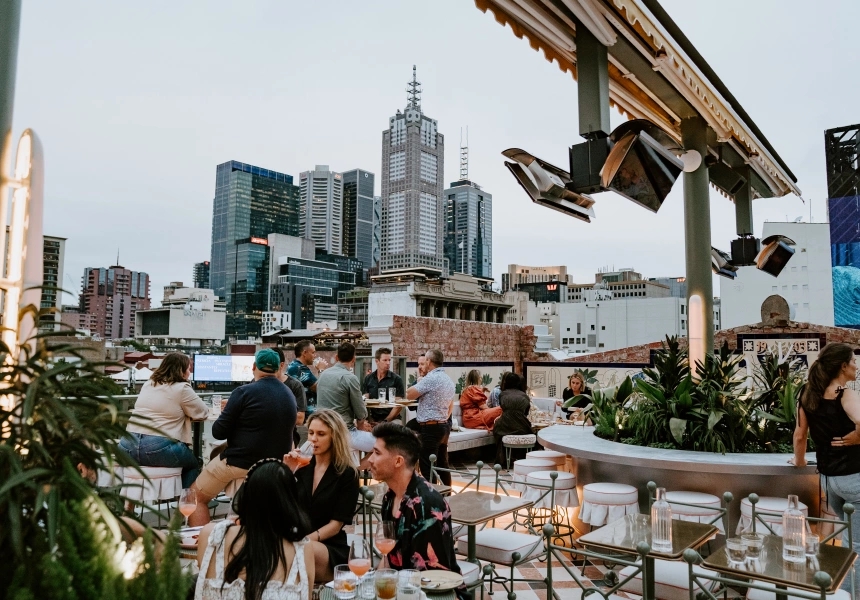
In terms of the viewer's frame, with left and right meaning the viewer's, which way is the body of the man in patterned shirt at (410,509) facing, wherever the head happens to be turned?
facing to the left of the viewer

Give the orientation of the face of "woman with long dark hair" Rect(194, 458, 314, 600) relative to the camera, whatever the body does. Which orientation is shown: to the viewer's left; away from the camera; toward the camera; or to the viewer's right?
away from the camera

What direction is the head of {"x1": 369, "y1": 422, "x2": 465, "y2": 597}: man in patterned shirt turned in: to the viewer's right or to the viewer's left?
to the viewer's left

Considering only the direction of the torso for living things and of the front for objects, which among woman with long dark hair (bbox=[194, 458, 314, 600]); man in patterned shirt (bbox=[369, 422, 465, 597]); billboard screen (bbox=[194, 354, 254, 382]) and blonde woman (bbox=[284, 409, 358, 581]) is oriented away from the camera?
the woman with long dark hair

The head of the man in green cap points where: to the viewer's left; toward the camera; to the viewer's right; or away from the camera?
away from the camera

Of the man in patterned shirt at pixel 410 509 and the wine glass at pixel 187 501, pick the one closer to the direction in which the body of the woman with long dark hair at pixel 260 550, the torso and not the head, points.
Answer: the wine glass

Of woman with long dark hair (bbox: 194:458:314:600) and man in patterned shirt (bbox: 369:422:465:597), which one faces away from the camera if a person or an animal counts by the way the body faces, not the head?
the woman with long dark hair

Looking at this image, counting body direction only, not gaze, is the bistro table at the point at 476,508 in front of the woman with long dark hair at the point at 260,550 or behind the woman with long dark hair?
in front

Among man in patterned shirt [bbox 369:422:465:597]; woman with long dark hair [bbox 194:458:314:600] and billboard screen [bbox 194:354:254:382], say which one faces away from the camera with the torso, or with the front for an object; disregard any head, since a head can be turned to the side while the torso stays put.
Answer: the woman with long dark hair

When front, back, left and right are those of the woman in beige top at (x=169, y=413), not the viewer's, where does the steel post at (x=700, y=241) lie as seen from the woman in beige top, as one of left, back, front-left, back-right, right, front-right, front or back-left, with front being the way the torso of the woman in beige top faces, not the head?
front-right

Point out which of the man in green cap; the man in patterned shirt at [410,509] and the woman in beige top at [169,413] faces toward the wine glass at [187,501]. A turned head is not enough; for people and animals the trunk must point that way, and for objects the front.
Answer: the man in patterned shirt

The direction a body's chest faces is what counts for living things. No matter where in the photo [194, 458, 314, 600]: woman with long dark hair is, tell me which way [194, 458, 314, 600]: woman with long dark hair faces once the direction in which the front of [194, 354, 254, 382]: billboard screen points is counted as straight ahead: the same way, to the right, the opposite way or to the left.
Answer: the opposite way

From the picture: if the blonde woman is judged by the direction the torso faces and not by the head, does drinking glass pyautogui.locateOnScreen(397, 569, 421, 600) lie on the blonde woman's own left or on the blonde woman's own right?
on the blonde woman's own left
